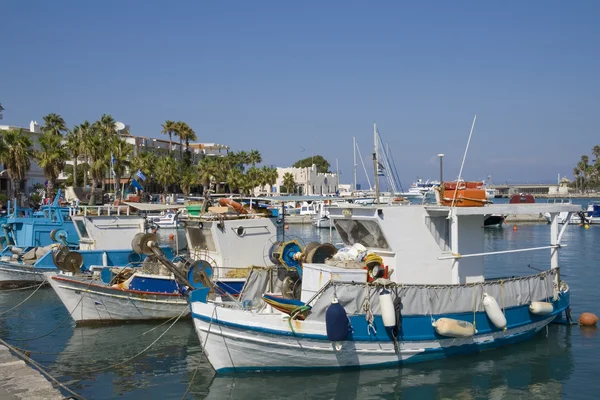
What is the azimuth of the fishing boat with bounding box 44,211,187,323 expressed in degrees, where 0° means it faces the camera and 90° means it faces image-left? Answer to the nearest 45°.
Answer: approximately 45°

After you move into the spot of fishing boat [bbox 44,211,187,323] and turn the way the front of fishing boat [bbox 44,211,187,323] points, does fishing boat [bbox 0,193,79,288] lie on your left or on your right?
on your right

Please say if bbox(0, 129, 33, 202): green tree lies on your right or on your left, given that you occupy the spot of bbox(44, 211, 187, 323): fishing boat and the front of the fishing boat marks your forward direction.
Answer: on your right

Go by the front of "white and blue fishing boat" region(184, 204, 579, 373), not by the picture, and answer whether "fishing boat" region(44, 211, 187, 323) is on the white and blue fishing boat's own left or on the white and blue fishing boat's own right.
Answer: on the white and blue fishing boat's own right

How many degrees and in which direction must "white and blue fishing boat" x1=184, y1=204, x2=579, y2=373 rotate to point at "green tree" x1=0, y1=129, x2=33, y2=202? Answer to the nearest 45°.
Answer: approximately 90° to its right

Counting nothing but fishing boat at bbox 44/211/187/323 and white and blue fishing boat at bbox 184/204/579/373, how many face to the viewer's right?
0

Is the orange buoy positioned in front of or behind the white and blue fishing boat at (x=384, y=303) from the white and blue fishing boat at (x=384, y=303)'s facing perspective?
behind

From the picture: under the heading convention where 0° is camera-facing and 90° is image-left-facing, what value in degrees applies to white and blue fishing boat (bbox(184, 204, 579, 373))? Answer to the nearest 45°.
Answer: approximately 45°
